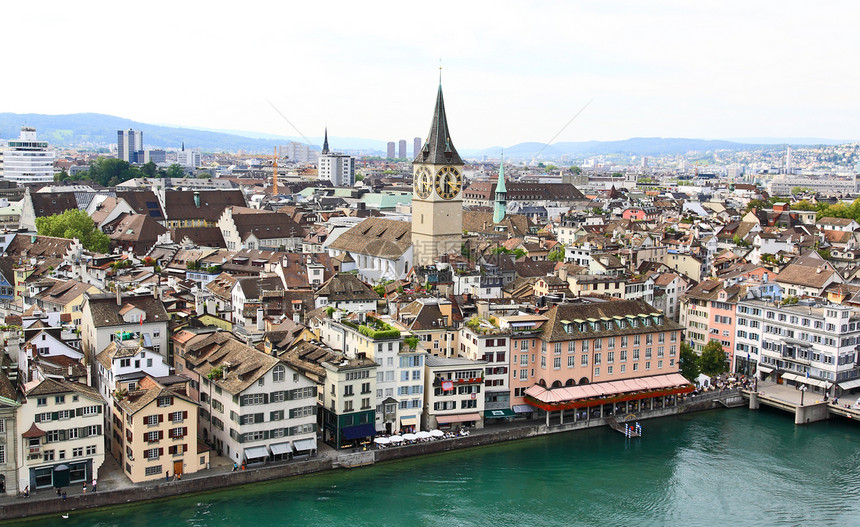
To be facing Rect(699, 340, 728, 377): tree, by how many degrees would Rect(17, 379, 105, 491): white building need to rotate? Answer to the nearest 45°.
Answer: approximately 90° to its left

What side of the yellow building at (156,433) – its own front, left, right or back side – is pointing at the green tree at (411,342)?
left

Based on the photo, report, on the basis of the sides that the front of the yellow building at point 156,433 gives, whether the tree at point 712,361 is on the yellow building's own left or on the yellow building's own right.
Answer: on the yellow building's own left

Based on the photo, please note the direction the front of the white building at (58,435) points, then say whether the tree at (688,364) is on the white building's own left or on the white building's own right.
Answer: on the white building's own left

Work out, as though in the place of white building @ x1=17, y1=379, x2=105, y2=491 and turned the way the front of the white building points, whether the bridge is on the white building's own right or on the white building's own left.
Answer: on the white building's own left

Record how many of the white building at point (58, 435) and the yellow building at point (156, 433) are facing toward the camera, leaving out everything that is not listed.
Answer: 2

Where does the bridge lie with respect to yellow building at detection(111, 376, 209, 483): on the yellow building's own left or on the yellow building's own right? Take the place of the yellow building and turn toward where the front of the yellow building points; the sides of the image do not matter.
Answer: on the yellow building's own left

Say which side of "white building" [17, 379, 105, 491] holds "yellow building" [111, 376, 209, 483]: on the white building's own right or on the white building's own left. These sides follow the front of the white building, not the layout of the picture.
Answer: on the white building's own left

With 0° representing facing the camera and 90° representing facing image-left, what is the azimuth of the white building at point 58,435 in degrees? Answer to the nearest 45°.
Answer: approximately 0°
